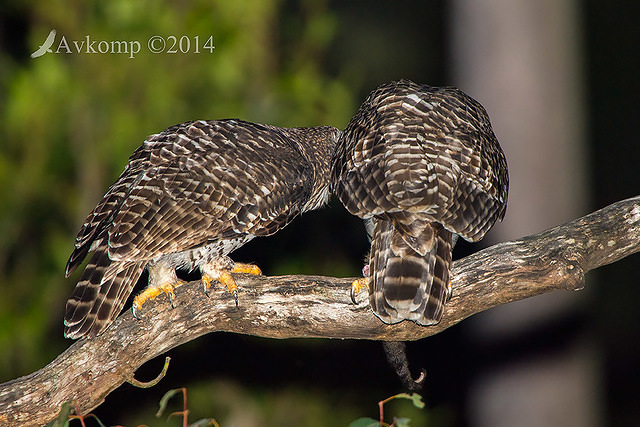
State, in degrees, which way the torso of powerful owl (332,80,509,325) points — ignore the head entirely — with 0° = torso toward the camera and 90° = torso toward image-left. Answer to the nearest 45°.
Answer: approximately 180°

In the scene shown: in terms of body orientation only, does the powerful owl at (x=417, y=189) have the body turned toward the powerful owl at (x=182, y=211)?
no
